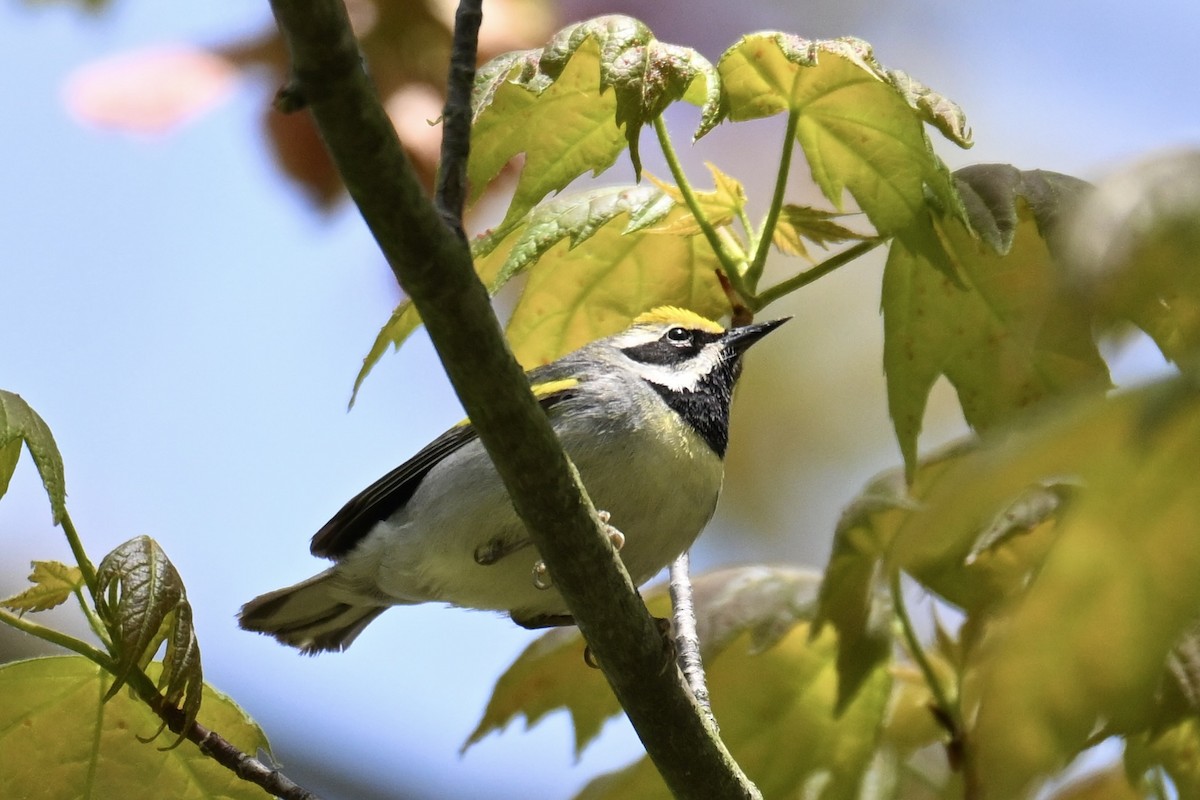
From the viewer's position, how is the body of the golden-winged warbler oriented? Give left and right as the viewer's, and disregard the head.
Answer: facing to the right of the viewer

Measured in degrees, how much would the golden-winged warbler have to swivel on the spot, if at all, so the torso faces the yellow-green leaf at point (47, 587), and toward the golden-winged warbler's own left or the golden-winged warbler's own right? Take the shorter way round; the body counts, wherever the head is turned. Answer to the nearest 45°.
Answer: approximately 135° to the golden-winged warbler's own right

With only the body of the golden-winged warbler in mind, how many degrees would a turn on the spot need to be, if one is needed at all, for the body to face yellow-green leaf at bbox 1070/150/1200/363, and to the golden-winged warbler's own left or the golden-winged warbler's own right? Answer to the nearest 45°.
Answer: approximately 90° to the golden-winged warbler's own right

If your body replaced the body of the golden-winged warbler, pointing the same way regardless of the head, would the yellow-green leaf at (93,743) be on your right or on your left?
on your right

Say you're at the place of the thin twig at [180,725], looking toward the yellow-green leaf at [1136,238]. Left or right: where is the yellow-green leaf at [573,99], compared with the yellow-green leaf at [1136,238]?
left
